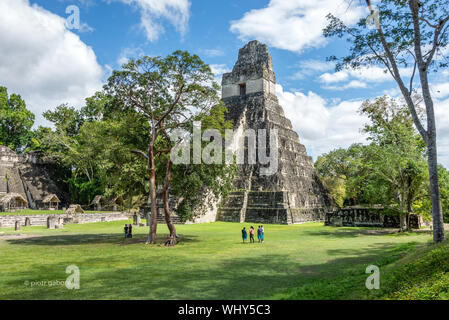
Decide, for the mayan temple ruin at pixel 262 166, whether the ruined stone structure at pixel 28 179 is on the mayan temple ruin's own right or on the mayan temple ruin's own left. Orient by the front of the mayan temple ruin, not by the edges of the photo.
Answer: on the mayan temple ruin's own right

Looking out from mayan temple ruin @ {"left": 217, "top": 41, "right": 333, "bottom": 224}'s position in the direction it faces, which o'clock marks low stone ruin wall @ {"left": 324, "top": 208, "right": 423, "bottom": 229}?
The low stone ruin wall is roughly at 9 o'clock from the mayan temple ruin.

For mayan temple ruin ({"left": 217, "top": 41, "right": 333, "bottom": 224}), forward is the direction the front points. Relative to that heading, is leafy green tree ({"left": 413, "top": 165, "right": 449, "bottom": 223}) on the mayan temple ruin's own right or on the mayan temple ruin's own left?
on the mayan temple ruin's own left

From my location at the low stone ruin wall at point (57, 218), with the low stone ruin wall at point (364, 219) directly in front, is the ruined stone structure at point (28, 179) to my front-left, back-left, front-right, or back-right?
back-left

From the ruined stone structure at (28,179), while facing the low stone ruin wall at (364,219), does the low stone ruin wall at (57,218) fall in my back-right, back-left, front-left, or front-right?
front-right

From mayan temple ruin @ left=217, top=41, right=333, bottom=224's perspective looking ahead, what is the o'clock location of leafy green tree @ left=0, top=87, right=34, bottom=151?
The leafy green tree is roughly at 2 o'clock from the mayan temple ruin.

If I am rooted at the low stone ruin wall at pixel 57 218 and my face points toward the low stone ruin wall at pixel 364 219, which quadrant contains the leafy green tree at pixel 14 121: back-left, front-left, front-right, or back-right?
back-left

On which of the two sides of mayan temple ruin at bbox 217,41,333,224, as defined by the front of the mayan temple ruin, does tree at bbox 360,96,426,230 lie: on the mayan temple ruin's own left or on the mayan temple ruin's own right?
on the mayan temple ruin's own left

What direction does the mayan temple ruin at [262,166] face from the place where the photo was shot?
facing the viewer and to the left of the viewer
